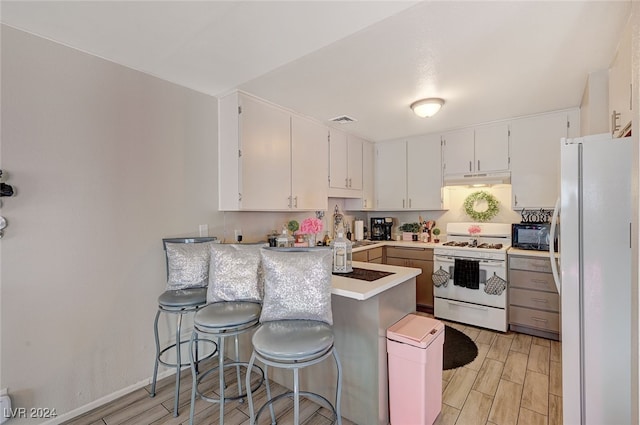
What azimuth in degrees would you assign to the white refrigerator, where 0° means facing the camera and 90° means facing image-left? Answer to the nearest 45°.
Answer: approximately 90°

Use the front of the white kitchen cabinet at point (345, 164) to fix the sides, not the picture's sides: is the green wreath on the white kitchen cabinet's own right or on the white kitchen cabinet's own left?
on the white kitchen cabinet's own left

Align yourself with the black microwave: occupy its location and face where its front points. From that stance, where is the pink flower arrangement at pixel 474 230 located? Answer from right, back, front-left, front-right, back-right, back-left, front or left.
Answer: right

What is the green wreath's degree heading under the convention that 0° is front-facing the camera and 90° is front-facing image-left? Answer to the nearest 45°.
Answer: approximately 0°

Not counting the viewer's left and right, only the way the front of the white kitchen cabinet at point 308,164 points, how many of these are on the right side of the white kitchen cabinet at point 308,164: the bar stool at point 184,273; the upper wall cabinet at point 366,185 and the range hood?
1

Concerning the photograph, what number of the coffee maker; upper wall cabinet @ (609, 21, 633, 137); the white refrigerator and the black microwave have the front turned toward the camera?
2

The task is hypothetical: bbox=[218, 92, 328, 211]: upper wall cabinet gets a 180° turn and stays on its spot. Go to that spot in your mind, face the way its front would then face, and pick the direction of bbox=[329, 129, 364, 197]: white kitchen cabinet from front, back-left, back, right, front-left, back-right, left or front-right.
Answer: right

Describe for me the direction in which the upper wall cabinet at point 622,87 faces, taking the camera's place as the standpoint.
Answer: facing to the left of the viewer
